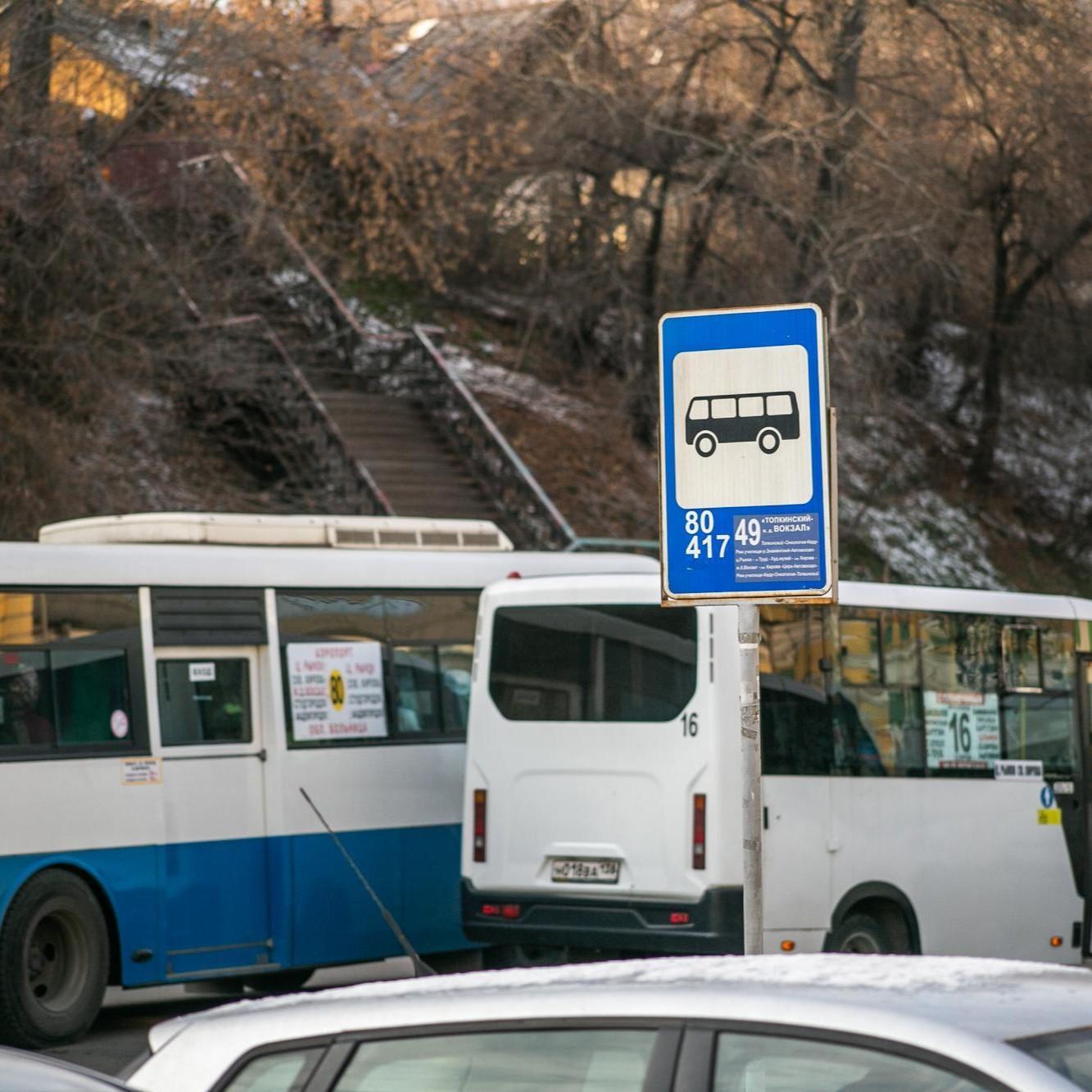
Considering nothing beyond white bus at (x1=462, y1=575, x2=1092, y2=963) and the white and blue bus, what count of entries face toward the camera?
0

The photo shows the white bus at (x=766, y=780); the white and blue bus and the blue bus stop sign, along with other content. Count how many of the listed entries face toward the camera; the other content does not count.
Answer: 1

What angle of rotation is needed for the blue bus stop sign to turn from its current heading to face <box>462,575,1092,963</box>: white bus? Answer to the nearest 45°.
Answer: approximately 180°

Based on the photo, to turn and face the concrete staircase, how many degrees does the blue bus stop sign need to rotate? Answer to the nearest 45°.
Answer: approximately 180°

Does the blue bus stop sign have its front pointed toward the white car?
yes

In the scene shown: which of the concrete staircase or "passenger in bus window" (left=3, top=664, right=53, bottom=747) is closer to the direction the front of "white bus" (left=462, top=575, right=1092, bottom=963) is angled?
the concrete staircase

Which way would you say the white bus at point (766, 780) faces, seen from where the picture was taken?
facing away from the viewer and to the right of the viewer

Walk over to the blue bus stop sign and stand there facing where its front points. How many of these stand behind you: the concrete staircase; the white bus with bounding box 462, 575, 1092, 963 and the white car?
2

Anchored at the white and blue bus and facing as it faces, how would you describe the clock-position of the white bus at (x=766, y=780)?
The white bus is roughly at 2 o'clock from the white and blue bus.

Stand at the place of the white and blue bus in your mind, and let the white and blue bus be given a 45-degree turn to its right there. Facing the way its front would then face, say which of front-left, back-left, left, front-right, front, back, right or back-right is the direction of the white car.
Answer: right

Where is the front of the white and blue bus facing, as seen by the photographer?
facing away from the viewer and to the right of the viewer

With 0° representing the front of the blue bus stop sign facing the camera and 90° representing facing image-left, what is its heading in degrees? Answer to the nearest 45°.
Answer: approximately 0°
